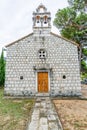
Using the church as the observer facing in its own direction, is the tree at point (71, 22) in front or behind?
behind

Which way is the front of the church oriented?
toward the camera
